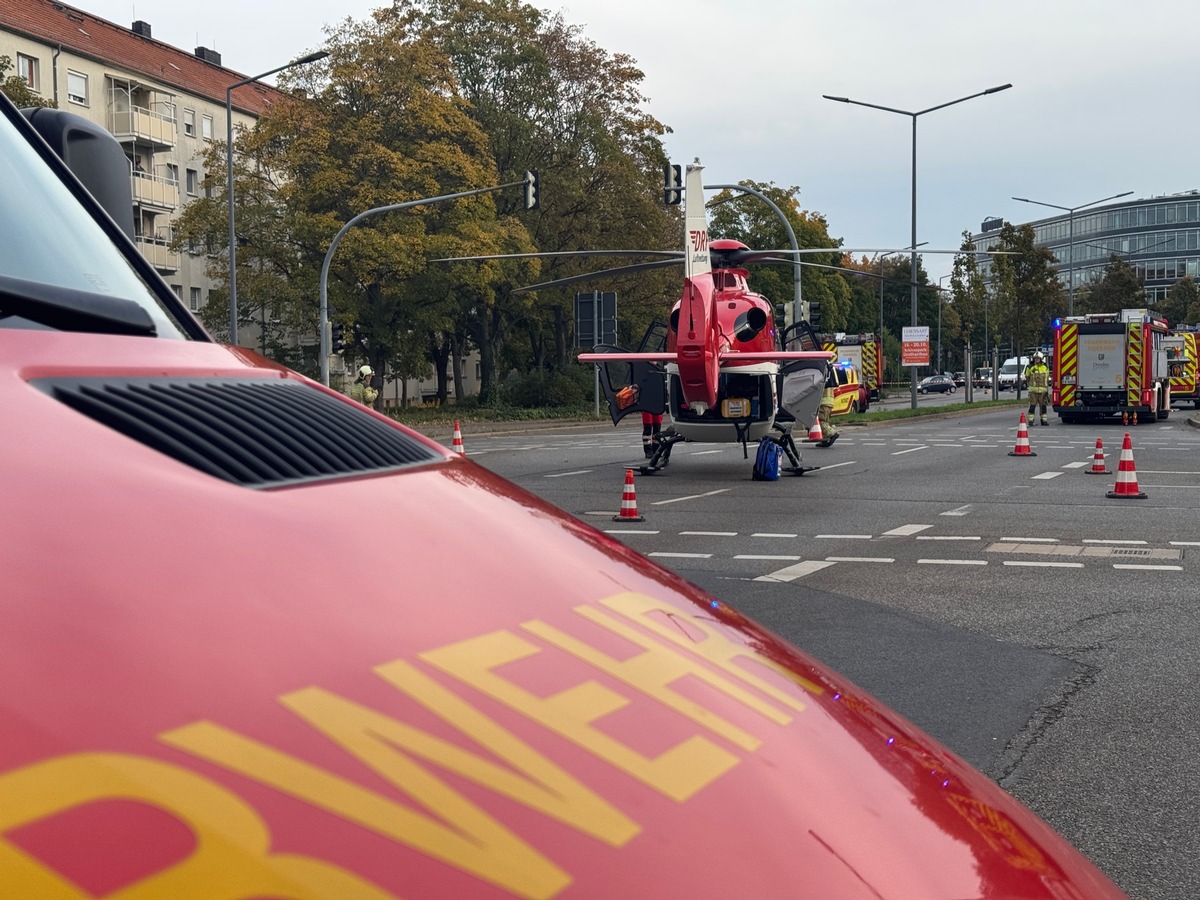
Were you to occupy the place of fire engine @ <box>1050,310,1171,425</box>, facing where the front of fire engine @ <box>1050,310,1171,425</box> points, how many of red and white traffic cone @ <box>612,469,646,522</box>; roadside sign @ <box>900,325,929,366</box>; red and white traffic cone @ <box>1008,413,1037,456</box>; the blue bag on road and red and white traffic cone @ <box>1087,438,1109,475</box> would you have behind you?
4

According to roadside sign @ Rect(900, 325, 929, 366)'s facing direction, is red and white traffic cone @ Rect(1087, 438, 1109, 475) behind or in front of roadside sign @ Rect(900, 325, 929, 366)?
in front

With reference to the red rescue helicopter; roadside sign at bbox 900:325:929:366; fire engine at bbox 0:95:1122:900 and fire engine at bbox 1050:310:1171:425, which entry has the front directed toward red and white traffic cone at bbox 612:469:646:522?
the roadside sign

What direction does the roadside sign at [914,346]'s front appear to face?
toward the camera

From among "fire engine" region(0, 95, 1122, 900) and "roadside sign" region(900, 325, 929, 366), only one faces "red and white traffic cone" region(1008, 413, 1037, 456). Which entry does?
the roadside sign

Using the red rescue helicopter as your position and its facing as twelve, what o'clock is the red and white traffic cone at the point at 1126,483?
The red and white traffic cone is roughly at 4 o'clock from the red rescue helicopter.

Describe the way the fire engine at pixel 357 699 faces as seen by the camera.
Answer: facing the viewer and to the right of the viewer

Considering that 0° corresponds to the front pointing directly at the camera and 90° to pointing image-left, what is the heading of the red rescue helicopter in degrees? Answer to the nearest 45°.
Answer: approximately 180°

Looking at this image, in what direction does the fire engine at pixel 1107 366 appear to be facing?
away from the camera

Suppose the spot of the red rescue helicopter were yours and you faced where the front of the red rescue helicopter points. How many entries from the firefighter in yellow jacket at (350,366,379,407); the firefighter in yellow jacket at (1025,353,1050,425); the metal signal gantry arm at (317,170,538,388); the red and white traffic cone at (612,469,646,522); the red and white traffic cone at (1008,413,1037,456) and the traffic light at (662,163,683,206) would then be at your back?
1

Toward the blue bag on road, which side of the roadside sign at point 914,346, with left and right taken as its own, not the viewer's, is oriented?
front

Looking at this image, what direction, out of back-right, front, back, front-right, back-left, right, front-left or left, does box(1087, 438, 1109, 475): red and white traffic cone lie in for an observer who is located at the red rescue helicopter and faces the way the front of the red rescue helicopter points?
right

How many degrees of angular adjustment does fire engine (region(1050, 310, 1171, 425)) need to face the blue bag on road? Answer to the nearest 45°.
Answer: approximately 180°

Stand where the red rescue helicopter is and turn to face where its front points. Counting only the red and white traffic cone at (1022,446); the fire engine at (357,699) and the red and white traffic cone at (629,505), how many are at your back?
2

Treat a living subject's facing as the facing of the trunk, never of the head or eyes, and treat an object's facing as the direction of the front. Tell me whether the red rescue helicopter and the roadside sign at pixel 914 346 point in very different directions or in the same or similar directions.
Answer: very different directions

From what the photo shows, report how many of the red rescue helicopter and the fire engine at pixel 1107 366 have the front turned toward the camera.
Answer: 0

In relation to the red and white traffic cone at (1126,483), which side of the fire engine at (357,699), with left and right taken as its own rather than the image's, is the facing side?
left

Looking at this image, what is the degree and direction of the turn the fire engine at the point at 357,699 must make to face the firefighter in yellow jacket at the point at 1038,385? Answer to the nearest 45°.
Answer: approximately 135° to its left
